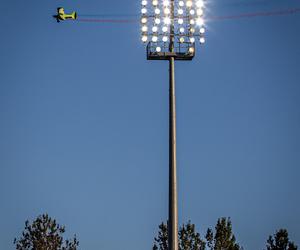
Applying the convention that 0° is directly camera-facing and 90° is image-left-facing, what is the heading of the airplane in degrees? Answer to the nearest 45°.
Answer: approximately 90°
